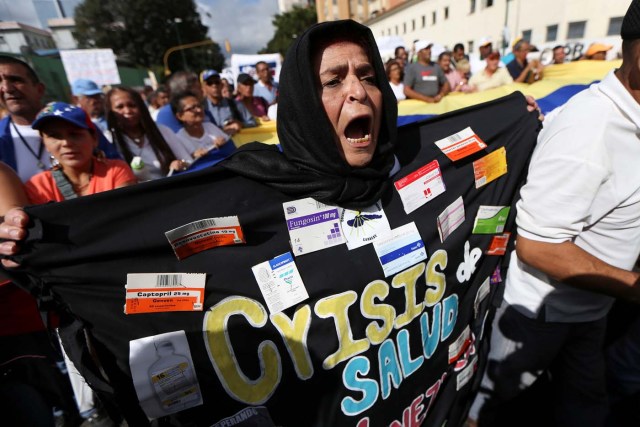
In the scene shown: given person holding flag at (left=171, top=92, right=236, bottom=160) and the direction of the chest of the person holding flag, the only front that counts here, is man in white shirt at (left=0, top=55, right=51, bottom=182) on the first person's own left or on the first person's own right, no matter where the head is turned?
on the first person's own right

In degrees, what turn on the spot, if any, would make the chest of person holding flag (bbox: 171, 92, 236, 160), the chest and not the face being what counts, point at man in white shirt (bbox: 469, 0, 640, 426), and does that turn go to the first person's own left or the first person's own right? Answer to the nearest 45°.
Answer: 0° — they already face them

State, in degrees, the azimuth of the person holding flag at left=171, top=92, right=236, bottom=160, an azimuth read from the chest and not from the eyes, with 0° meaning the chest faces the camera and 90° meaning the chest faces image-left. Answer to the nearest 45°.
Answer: approximately 315°

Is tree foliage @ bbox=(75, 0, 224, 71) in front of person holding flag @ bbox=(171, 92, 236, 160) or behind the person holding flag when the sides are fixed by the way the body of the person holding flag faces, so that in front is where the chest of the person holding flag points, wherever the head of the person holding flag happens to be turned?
behind

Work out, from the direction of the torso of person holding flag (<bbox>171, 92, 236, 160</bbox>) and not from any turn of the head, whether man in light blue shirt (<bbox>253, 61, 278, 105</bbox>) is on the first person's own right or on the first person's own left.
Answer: on the first person's own left

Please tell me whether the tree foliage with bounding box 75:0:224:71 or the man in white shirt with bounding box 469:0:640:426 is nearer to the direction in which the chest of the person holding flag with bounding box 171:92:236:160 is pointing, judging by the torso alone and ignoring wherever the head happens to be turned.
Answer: the man in white shirt

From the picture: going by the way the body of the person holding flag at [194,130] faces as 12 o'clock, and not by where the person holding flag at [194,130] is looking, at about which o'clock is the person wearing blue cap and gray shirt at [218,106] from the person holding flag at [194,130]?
the person wearing blue cap and gray shirt at [218,106] is roughly at 8 o'clock from the person holding flag at [194,130].

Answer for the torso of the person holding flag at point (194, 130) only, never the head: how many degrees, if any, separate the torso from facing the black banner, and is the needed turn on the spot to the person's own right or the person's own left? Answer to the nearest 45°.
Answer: approximately 45° to the person's own right

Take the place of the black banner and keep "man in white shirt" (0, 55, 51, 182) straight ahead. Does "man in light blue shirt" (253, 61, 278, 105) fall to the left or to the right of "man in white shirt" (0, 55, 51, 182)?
right
